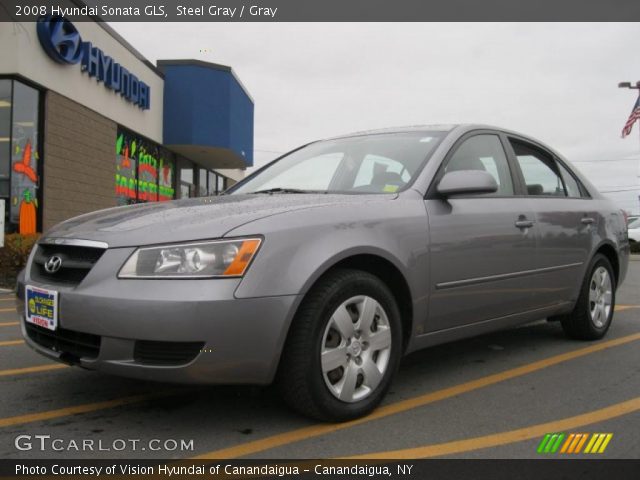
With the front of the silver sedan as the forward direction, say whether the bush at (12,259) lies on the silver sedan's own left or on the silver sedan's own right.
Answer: on the silver sedan's own right

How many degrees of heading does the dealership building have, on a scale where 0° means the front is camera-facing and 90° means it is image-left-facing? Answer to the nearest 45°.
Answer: approximately 315°

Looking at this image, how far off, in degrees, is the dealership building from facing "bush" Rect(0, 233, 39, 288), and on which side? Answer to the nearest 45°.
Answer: approximately 45° to its right

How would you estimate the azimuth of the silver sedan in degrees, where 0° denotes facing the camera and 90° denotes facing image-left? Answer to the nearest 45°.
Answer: approximately 45°

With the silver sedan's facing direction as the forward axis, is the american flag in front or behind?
behind

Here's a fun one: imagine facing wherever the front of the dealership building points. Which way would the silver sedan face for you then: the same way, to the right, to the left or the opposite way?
to the right

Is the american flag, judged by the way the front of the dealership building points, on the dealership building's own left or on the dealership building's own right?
on the dealership building's own left
